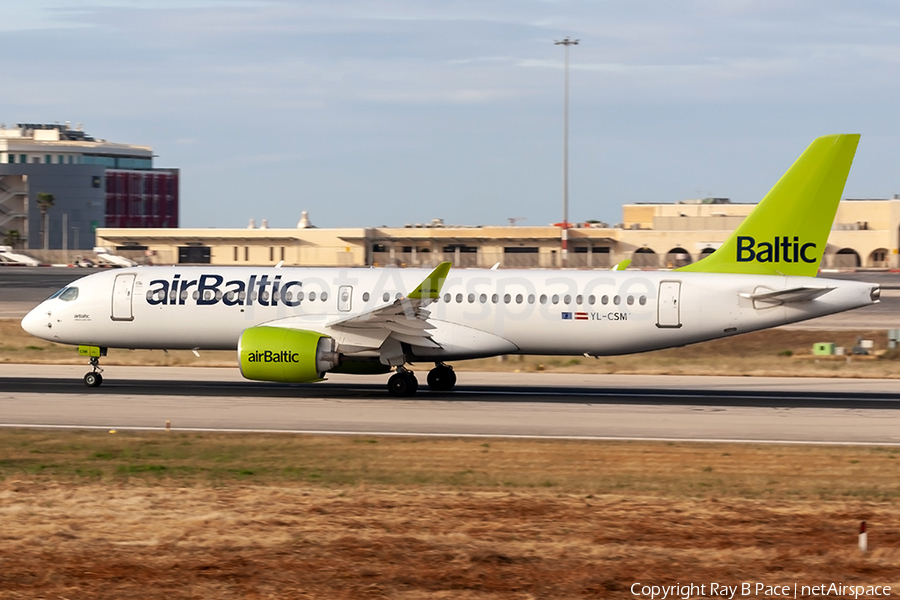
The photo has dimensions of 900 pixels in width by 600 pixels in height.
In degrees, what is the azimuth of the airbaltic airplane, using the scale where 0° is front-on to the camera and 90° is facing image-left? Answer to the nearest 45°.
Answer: approximately 90°
